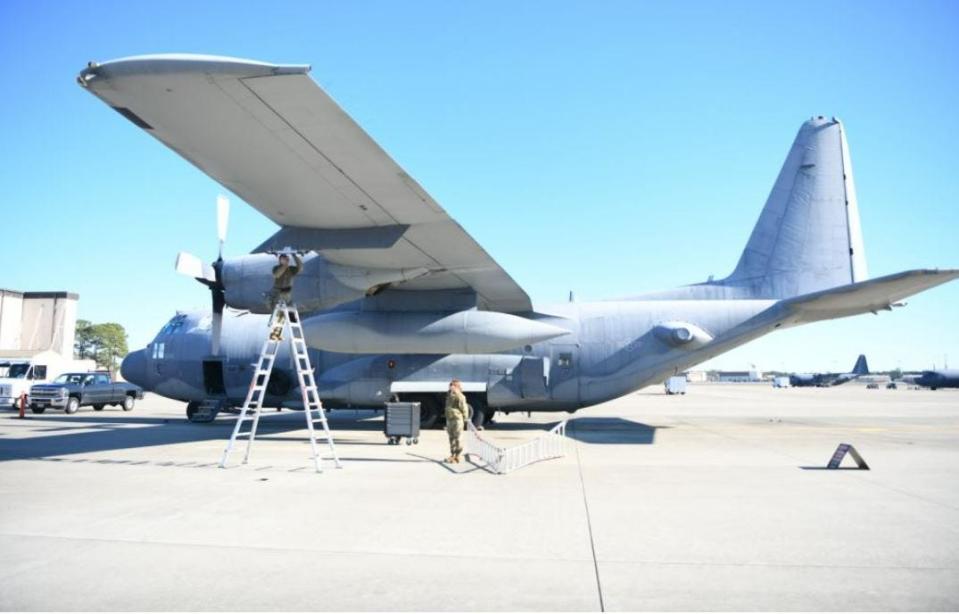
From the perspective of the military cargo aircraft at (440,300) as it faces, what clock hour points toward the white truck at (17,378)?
The white truck is roughly at 1 o'clock from the military cargo aircraft.

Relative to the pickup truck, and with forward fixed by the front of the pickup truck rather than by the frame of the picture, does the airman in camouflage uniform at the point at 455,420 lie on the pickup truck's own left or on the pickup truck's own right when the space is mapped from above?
on the pickup truck's own left

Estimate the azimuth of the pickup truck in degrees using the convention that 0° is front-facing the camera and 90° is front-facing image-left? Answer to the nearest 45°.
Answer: approximately 45°

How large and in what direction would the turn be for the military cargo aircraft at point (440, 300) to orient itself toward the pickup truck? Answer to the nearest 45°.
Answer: approximately 45° to its right

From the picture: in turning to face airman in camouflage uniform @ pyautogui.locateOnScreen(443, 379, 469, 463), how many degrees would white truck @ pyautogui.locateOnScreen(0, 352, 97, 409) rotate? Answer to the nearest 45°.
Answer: approximately 45° to its left

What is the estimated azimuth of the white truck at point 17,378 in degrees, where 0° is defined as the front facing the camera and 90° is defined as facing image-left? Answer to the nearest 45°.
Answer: approximately 45°

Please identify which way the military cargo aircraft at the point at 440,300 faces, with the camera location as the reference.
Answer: facing to the left of the viewer

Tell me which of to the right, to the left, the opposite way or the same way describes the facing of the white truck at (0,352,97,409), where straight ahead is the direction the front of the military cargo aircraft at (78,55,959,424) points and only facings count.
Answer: to the left

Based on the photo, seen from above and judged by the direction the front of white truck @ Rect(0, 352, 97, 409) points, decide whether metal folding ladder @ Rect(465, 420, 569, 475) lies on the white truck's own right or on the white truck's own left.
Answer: on the white truck's own left
